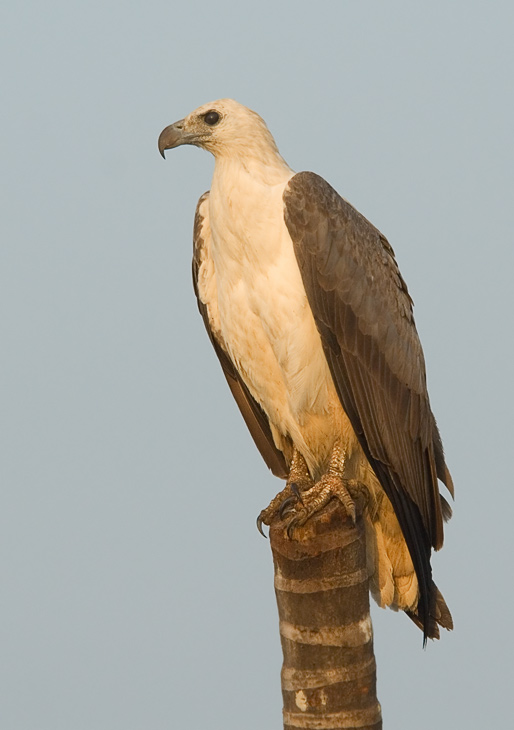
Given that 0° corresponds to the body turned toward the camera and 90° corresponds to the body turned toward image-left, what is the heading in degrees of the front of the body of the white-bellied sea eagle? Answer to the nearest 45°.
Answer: approximately 45°
